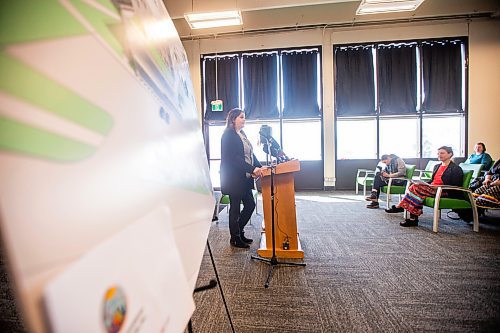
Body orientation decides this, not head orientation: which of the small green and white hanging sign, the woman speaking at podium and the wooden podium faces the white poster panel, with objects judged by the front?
the small green and white hanging sign

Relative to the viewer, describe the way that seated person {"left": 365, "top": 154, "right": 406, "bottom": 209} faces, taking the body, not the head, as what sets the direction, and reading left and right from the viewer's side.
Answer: facing to the left of the viewer

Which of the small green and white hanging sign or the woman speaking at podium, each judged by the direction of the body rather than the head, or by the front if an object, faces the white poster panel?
the small green and white hanging sign

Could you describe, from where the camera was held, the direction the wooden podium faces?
facing to the right of the viewer

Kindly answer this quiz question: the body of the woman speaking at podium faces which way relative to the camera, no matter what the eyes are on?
to the viewer's right

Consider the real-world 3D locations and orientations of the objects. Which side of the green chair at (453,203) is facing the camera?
left
